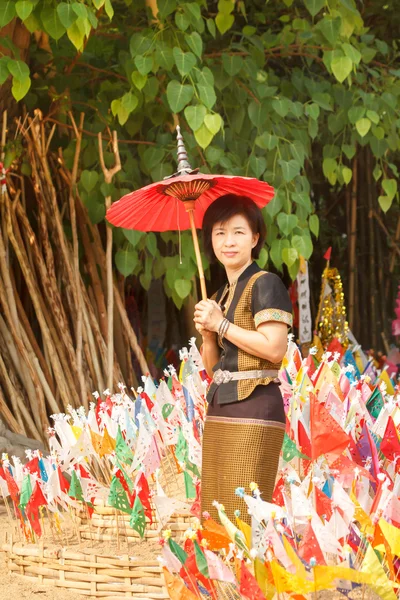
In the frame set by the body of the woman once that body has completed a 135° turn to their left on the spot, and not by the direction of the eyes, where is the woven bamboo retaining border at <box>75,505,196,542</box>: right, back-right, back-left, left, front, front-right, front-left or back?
back-left

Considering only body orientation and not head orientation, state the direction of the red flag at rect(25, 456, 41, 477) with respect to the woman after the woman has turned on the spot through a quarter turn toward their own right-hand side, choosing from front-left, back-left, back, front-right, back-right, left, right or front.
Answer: front

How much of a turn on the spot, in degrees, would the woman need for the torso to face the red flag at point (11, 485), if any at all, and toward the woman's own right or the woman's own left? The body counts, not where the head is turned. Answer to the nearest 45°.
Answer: approximately 90° to the woman's own right

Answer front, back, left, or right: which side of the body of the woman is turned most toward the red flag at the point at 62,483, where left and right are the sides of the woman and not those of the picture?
right

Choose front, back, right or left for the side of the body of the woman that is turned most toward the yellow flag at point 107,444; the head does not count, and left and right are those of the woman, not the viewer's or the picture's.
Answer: right

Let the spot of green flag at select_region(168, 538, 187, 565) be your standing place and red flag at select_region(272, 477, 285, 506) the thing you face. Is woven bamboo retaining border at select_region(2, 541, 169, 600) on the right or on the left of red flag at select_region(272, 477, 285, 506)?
left

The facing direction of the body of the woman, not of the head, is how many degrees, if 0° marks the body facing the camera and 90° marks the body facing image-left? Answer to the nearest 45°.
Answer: approximately 45°

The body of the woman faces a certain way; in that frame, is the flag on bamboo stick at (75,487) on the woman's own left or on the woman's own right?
on the woman's own right

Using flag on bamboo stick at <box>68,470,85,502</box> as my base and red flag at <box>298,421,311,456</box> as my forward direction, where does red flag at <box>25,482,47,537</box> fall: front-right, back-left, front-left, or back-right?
back-right
